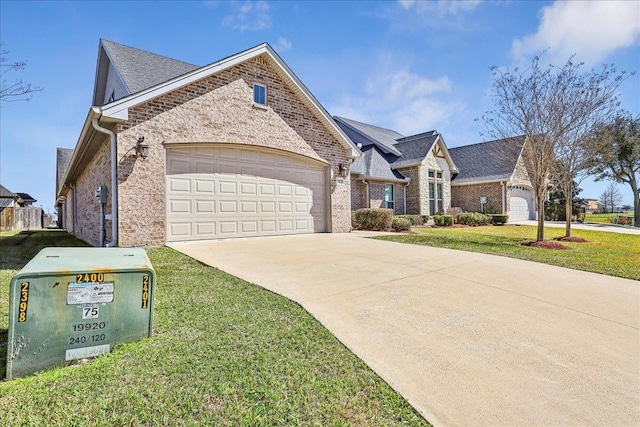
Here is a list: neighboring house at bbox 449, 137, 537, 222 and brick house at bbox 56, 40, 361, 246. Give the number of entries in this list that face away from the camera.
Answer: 0

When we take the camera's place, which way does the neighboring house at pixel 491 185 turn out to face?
facing the viewer and to the right of the viewer

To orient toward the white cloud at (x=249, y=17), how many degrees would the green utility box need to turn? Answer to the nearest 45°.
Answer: approximately 135° to its left

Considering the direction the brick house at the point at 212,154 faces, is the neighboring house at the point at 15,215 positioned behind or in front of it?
behind

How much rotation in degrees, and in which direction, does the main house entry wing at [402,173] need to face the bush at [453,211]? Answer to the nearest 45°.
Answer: approximately 90° to its left

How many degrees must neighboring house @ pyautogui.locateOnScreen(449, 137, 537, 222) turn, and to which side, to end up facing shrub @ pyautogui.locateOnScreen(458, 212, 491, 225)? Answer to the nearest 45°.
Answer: approximately 45° to its right

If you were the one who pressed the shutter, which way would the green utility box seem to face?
facing the viewer

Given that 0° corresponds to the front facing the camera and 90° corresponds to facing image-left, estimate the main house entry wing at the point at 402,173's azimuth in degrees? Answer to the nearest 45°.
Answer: approximately 315°
